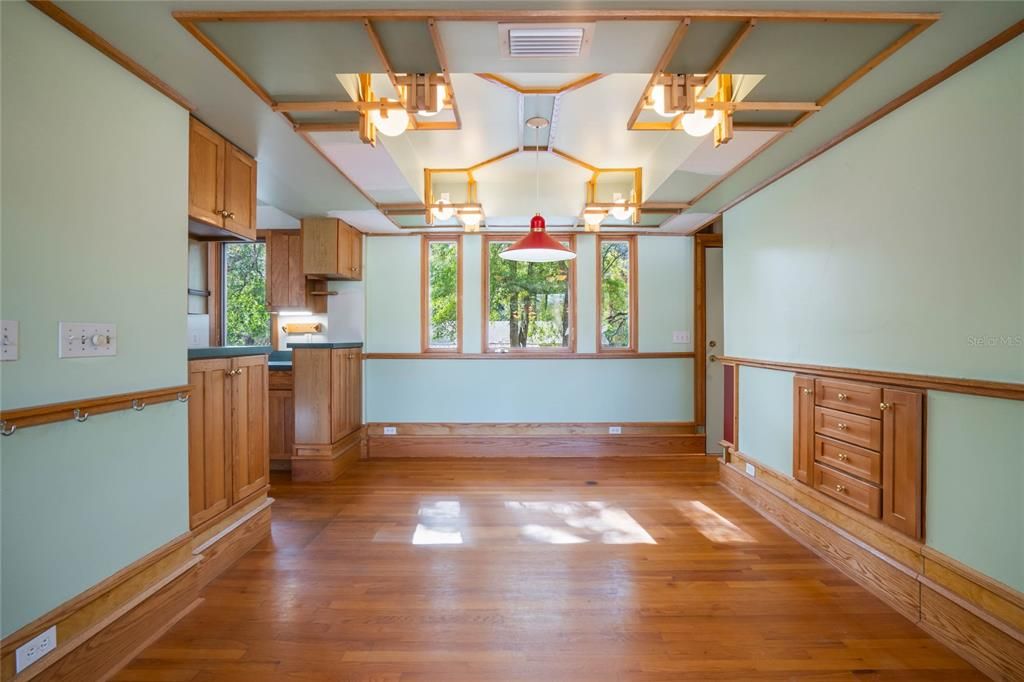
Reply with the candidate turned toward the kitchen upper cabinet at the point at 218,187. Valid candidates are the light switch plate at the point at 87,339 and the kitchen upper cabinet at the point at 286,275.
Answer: the kitchen upper cabinet at the point at 286,275

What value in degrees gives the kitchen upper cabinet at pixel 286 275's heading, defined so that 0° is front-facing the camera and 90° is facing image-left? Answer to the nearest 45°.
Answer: approximately 0°

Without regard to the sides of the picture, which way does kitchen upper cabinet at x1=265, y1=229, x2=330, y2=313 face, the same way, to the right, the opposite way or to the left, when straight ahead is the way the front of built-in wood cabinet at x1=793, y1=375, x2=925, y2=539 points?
to the left

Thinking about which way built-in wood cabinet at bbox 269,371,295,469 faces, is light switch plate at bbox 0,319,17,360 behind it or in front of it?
in front

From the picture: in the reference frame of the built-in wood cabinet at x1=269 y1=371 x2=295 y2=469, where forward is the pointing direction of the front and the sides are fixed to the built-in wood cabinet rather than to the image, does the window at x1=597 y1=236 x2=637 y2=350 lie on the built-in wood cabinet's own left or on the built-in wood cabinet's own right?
on the built-in wood cabinet's own left

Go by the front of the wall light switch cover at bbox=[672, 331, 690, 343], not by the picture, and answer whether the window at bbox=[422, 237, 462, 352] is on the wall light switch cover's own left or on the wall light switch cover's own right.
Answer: on the wall light switch cover's own right

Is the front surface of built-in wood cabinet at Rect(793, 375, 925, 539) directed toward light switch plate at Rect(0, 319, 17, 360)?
yes

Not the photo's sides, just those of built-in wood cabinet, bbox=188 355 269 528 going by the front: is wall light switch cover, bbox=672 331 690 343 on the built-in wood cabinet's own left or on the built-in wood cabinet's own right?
on the built-in wood cabinet's own left

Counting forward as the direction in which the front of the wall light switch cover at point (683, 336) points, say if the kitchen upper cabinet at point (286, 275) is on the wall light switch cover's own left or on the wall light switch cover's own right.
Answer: on the wall light switch cover's own right
